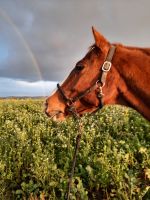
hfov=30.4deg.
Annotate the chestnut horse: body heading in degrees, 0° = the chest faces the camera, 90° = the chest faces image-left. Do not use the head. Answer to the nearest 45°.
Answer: approximately 90°
